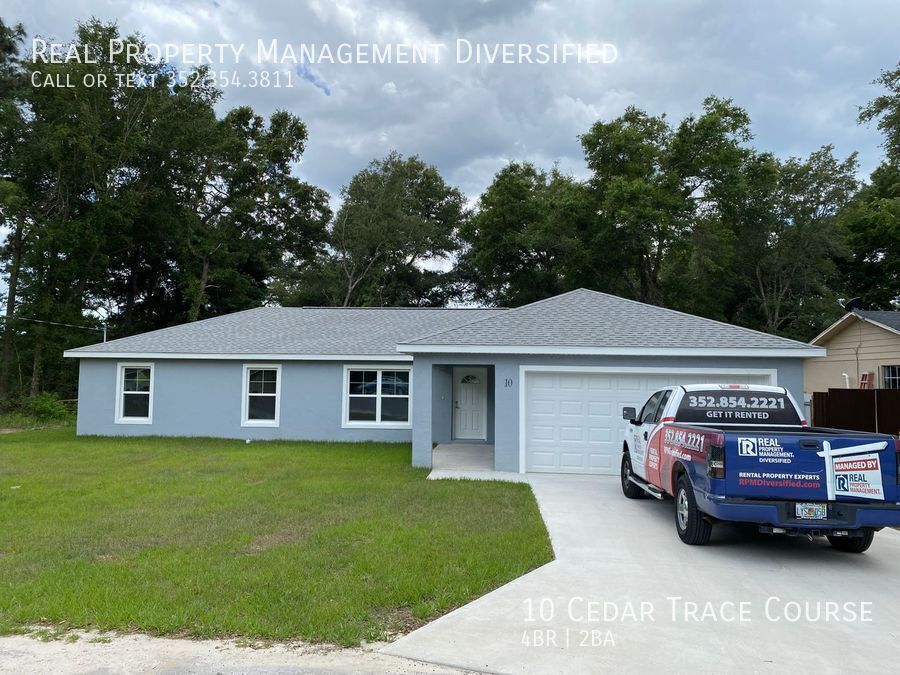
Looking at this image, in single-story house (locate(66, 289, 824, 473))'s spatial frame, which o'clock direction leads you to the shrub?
The shrub is roughly at 4 o'clock from the single-story house.

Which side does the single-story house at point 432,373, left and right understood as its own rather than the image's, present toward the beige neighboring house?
left

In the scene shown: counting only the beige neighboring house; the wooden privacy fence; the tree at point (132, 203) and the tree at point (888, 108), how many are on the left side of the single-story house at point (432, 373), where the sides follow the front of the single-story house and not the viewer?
3

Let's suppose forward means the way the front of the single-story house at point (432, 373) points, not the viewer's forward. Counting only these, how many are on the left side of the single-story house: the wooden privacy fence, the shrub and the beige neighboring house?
2

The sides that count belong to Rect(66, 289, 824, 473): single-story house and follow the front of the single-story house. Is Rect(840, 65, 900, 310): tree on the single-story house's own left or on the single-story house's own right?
on the single-story house's own left

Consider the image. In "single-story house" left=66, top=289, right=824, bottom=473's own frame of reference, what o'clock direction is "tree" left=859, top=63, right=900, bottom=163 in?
The tree is roughly at 9 o'clock from the single-story house.

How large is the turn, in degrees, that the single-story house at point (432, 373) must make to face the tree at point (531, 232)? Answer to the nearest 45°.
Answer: approximately 180°

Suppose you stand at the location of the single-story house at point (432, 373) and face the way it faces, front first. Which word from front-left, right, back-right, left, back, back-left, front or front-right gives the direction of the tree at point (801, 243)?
back-left

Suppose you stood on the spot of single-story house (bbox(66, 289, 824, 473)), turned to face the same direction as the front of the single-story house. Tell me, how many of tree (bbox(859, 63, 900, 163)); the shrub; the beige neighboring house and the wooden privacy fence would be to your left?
3

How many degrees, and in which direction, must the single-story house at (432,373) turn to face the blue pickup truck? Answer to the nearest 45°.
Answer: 0° — it already faces it

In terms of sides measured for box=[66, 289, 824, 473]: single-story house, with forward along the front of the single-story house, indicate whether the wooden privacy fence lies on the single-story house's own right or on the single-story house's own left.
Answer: on the single-story house's own left

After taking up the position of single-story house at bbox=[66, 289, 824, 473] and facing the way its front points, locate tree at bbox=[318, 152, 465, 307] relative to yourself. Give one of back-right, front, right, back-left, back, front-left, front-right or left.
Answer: back

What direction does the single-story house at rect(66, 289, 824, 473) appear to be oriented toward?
toward the camera

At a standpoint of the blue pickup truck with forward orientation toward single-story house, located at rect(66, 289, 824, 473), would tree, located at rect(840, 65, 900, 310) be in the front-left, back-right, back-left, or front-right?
front-right
